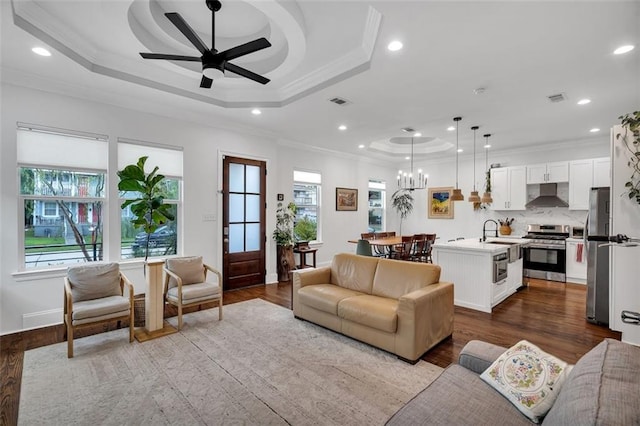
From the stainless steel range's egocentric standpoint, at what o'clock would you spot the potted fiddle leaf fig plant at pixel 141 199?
The potted fiddle leaf fig plant is roughly at 1 o'clock from the stainless steel range.

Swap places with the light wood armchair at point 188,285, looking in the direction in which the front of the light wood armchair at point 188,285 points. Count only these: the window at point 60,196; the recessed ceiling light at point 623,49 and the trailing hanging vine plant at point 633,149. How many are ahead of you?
2

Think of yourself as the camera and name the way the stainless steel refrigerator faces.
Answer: facing to the left of the viewer

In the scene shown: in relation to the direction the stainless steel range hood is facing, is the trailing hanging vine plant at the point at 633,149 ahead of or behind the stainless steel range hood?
ahead
